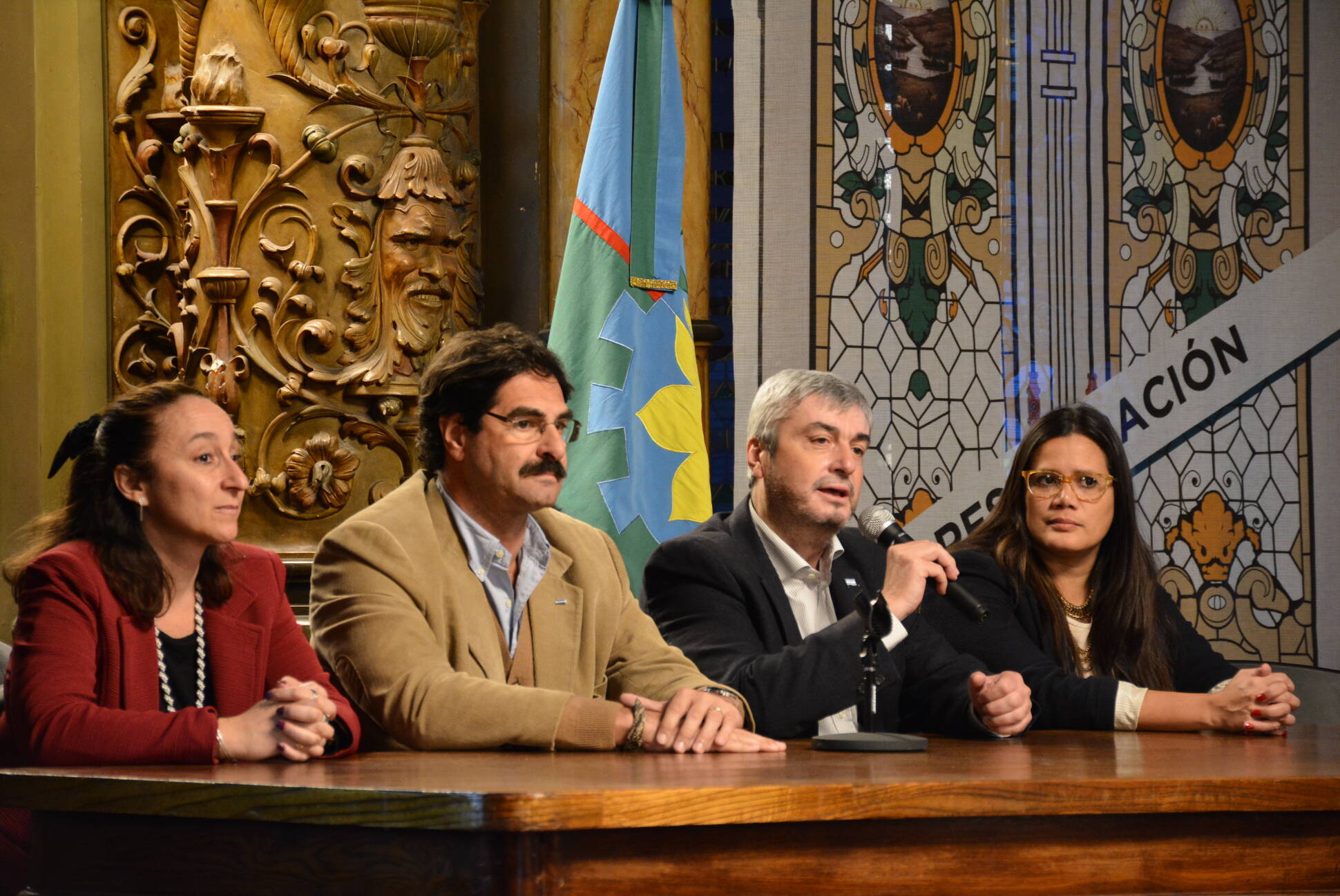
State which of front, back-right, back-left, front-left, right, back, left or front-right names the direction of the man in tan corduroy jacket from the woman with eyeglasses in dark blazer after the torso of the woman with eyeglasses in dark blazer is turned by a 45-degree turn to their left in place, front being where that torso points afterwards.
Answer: back-right

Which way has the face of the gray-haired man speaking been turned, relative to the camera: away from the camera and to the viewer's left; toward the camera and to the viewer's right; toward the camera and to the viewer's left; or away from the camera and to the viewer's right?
toward the camera and to the viewer's right

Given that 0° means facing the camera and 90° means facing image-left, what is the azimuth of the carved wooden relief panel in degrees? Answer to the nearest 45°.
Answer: approximately 0°

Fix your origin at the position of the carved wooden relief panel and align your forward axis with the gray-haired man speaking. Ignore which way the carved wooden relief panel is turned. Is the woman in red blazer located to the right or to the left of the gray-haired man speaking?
right

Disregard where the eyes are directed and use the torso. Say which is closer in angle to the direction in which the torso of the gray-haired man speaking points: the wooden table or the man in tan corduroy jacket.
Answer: the wooden table

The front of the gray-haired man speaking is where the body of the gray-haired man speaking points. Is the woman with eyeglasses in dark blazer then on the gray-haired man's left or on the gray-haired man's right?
on the gray-haired man's left
